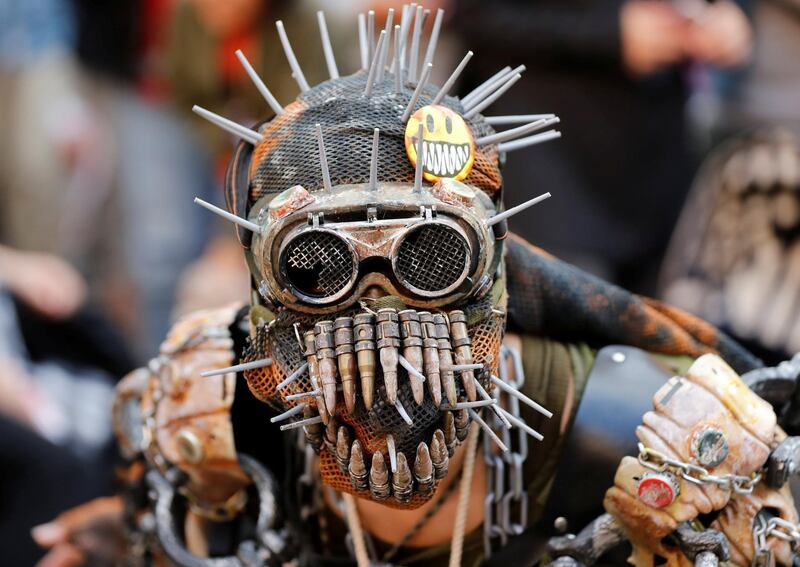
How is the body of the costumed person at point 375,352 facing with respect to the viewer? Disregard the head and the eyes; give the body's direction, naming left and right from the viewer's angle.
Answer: facing the viewer

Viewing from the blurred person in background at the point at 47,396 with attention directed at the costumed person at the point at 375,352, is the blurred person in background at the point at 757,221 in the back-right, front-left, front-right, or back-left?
front-left

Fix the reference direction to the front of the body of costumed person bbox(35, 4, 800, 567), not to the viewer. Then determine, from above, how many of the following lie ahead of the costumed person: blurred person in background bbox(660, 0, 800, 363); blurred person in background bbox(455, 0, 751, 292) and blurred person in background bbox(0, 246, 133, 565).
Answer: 0

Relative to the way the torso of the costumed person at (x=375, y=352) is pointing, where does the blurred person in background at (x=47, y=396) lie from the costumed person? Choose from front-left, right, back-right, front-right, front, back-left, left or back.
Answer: back-right

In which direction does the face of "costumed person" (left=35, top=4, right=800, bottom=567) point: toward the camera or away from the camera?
toward the camera

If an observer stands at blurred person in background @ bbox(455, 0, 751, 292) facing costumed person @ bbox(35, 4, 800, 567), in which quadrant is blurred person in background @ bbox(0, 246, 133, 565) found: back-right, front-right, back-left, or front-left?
front-right

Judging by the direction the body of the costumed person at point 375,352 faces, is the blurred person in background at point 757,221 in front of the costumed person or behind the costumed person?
behind

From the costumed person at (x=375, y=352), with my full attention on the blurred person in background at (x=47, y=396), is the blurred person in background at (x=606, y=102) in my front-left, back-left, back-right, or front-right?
front-right

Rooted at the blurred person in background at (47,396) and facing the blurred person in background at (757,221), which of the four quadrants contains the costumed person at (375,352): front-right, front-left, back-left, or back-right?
front-right

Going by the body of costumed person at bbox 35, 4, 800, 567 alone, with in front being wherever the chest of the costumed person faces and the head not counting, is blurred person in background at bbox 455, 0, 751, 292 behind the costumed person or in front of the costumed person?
behind
